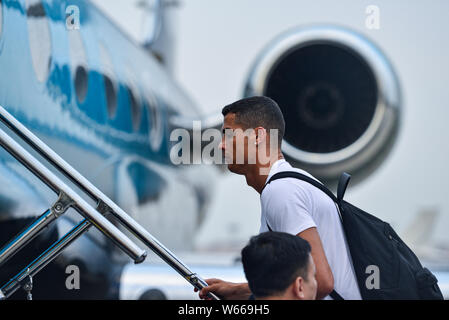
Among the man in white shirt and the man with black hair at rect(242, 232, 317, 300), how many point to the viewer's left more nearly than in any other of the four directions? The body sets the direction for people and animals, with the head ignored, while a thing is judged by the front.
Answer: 1

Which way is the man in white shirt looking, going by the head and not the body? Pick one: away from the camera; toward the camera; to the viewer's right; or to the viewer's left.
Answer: to the viewer's left

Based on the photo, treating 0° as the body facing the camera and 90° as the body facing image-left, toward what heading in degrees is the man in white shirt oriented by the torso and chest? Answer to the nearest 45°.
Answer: approximately 90°

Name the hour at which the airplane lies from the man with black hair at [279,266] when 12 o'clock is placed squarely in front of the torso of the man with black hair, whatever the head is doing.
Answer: The airplane is roughly at 10 o'clock from the man with black hair.

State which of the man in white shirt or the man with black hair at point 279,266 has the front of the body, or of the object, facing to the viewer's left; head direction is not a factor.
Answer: the man in white shirt
